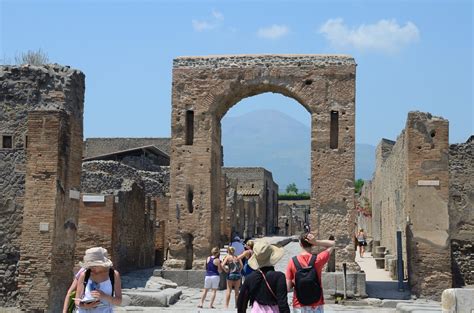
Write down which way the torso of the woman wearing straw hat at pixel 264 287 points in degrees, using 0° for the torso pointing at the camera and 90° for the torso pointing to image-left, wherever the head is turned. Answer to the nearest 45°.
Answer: approximately 180°

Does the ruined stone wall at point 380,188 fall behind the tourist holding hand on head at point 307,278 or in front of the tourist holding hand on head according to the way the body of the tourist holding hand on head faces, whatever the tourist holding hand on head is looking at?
in front

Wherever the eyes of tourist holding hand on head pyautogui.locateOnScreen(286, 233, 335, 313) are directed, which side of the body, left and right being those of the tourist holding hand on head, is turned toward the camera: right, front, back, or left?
back

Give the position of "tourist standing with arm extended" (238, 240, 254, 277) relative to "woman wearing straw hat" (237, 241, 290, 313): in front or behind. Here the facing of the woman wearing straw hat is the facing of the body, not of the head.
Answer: in front

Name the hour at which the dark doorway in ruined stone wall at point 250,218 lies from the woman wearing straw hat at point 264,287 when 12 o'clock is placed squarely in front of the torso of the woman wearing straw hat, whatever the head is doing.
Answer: The dark doorway in ruined stone wall is roughly at 12 o'clock from the woman wearing straw hat.

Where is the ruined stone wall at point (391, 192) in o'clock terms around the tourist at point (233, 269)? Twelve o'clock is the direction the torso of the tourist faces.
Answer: The ruined stone wall is roughly at 1 o'clock from the tourist.

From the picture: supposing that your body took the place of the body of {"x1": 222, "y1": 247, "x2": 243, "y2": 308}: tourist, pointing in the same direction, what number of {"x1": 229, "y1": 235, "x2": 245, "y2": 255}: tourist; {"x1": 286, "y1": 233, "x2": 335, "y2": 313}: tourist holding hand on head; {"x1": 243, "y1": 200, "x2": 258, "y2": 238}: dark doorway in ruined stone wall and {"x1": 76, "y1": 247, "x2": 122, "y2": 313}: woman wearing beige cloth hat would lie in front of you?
2

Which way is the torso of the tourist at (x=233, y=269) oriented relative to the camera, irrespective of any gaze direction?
away from the camera

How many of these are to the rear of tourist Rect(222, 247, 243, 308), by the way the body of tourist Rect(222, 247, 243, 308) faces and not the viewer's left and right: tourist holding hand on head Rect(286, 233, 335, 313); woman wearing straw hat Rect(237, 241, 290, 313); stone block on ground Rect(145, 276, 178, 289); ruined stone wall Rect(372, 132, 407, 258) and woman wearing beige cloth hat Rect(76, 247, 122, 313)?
3
